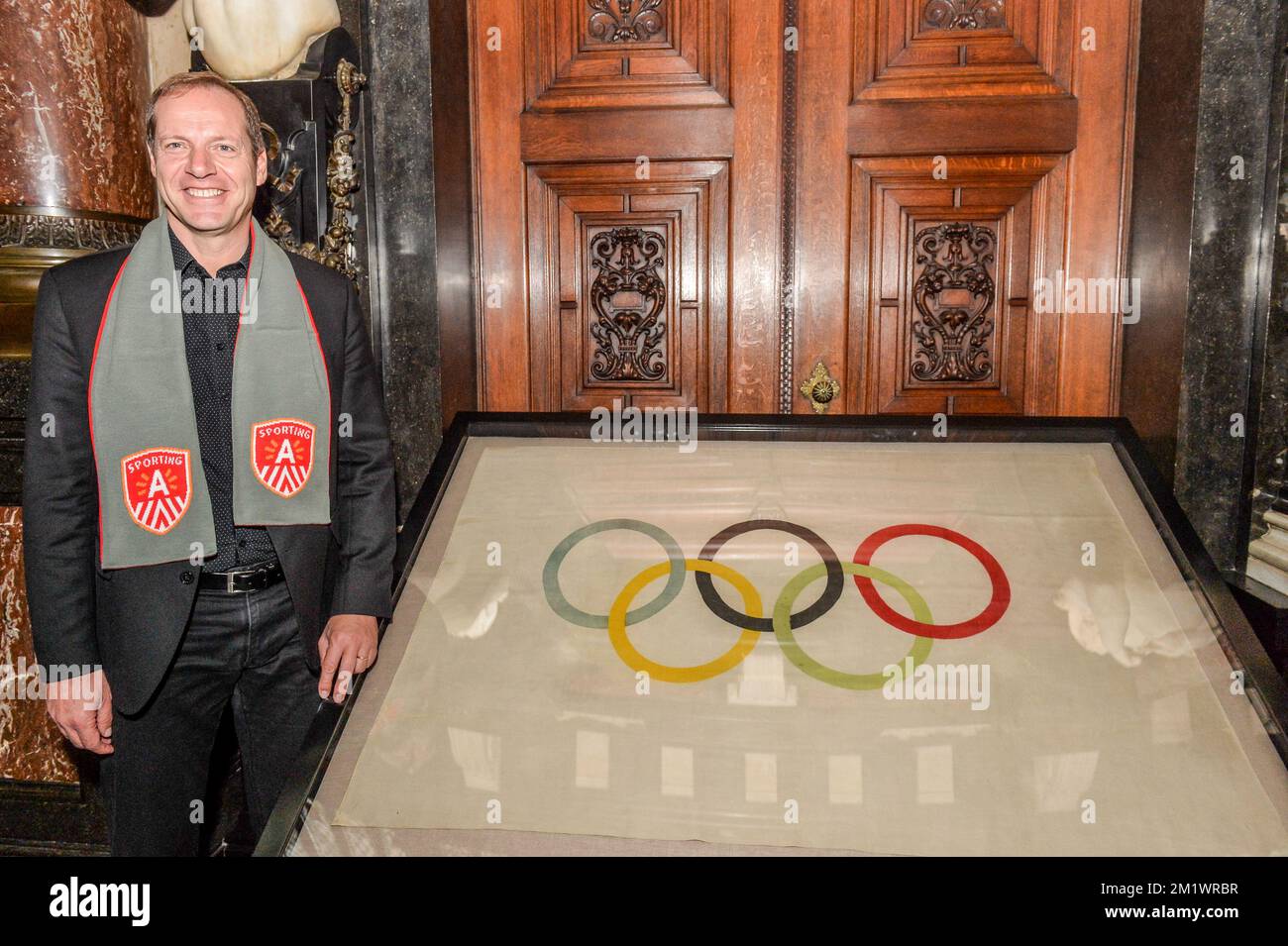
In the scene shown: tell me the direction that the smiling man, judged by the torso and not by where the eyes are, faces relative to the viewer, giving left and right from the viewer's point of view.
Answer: facing the viewer

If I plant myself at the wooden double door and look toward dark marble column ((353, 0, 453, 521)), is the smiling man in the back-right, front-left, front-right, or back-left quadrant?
front-left

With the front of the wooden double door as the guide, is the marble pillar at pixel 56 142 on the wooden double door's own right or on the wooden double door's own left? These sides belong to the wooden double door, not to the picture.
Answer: on the wooden double door's own right

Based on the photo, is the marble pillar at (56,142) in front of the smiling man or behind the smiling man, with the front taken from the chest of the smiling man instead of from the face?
behind

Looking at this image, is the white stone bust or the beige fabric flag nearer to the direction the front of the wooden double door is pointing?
the beige fabric flag

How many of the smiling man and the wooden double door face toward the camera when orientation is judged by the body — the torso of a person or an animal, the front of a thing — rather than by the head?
2

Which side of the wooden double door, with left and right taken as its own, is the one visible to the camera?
front

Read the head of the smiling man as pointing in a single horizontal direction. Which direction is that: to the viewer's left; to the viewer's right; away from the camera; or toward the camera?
toward the camera

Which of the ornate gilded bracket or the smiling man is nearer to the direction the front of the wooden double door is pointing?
the smiling man

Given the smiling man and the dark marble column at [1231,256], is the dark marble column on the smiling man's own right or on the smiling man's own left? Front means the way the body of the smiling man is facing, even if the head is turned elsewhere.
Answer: on the smiling man's own left

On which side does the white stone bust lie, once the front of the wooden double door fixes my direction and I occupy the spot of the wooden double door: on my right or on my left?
on my right

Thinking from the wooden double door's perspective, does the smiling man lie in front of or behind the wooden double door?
in front

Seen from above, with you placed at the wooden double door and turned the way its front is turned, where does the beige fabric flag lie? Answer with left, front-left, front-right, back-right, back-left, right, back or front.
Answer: front

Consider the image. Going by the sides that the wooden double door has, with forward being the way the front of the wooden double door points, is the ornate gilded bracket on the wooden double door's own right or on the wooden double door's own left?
on the wooden double door's own right

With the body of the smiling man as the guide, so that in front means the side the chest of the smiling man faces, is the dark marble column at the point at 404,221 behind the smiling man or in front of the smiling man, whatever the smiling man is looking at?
behind

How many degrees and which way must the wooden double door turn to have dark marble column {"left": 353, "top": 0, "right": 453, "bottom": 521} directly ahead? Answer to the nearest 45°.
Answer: approximately 90° to its right
